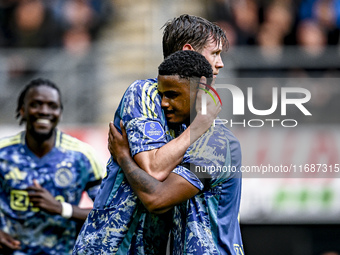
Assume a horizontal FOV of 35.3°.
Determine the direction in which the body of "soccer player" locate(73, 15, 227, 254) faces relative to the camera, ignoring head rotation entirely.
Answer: to the viewer's right

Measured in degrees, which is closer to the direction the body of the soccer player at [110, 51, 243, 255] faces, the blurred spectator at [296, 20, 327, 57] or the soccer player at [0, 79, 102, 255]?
the soccer player

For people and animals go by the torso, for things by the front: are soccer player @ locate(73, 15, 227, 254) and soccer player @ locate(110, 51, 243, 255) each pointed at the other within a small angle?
yes

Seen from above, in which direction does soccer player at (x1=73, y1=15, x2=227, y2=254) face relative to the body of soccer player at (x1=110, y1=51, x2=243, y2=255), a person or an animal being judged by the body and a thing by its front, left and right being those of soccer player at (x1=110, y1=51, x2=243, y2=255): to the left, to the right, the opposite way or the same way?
the opposite way

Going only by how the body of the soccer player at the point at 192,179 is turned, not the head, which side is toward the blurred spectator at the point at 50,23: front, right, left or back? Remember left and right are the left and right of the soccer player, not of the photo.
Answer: right

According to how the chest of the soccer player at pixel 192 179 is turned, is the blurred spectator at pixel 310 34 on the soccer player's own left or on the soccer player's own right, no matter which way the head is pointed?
on the soccer player's own right

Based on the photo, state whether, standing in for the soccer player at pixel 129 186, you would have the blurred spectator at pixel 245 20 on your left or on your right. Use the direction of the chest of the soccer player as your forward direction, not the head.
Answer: on your left

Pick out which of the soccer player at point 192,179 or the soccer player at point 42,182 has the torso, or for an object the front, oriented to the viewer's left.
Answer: the soccer player at point 192,179

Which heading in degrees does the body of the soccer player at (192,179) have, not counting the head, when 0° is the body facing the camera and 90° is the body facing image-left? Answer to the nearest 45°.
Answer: approximately 90°
